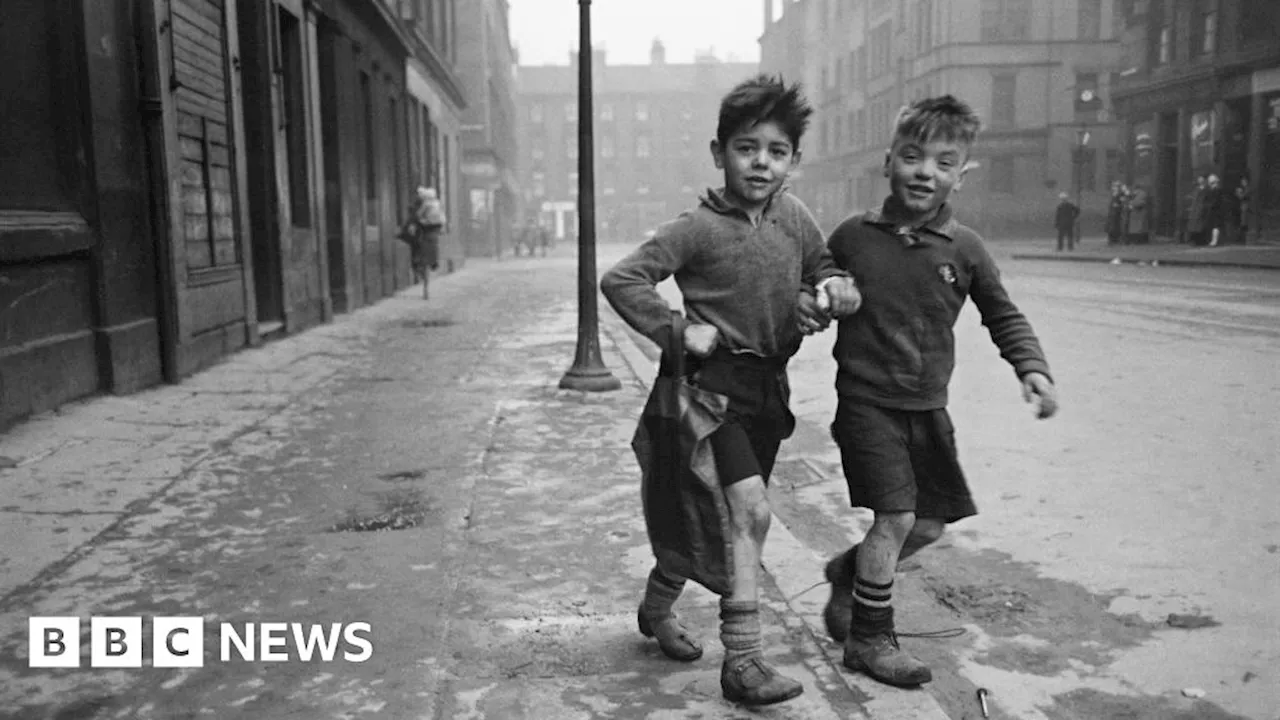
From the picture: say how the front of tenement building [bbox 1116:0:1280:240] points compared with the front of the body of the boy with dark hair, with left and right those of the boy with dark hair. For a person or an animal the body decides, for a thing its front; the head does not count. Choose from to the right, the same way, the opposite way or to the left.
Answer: to the right

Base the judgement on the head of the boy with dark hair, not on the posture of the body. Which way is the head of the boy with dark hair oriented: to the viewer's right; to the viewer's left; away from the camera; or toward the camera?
toward the camera

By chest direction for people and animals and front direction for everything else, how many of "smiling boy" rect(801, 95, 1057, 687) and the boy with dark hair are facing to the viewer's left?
0

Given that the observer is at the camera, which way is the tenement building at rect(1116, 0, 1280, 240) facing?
facing the viewer and to the left of the viewer

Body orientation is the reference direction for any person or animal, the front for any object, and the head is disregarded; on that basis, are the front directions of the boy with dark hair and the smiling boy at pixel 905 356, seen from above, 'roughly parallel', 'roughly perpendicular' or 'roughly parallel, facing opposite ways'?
roughly parallel

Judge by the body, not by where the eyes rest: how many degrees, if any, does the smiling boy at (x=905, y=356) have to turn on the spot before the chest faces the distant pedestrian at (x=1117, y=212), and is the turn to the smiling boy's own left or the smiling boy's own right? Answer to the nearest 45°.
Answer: approximately 135° to the smiling boy's own left

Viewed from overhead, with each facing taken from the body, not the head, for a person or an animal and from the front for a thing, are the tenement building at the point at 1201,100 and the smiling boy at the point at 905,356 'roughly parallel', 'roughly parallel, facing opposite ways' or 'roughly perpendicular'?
roughly perpendicular

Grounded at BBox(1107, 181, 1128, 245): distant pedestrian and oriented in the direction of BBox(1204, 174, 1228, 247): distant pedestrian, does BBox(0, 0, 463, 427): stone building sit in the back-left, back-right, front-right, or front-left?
front-right

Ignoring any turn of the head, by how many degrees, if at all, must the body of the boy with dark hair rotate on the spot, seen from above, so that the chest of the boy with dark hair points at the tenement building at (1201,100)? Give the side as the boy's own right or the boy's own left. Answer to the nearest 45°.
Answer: approximately 90° to the boy's own left

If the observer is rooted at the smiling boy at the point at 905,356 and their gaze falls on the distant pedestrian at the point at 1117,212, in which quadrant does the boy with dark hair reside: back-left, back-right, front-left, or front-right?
back-left

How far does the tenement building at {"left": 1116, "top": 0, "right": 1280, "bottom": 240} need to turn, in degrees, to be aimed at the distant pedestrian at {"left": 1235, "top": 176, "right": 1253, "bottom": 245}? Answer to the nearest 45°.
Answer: approximately 45° to its left

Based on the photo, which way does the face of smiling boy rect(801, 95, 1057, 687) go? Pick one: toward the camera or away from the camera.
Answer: toward the camera

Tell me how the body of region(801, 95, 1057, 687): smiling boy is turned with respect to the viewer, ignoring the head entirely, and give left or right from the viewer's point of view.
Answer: facing the viewer and to the right of the viewer
